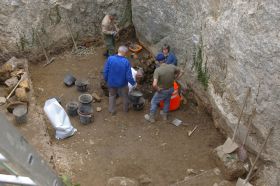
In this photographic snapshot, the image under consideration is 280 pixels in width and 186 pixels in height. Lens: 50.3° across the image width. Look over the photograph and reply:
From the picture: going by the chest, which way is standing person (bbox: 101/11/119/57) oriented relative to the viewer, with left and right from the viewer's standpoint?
facing the viewer and to the right of the viewer

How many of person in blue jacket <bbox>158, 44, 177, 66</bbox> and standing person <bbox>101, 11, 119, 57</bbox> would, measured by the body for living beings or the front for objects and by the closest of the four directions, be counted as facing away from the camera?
0

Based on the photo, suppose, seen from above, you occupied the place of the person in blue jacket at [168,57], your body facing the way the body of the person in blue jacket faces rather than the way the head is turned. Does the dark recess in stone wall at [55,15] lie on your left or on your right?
on your right

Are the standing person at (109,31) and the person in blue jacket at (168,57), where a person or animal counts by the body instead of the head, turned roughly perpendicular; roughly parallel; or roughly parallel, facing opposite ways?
roughly perpendicular

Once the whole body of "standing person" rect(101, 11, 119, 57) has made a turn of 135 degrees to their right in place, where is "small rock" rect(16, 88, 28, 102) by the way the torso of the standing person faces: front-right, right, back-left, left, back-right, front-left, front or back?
front-left

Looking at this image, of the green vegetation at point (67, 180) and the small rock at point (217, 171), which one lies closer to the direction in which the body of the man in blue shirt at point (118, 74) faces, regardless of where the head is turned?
the small rock

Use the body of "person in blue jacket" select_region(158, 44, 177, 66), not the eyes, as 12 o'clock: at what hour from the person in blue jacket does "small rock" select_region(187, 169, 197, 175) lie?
The small rock is roughly at 12 o'clock from the person in blue jacket.

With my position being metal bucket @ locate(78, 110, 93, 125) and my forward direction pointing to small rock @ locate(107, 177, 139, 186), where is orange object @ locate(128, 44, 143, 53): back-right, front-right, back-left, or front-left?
back-left

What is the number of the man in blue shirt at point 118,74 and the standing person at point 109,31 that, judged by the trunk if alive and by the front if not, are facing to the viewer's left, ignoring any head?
0

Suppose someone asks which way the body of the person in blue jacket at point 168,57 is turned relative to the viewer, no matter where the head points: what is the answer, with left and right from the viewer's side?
facing the viewer and to the left of the viewer

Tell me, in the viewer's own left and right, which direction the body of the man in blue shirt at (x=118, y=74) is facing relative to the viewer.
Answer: facing away from the viewer and to the right of the viewer

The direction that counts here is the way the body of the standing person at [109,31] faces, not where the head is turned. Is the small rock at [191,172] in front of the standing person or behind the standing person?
in front

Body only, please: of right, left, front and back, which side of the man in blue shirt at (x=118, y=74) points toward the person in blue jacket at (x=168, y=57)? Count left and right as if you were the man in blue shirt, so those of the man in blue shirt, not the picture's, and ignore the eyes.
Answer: front

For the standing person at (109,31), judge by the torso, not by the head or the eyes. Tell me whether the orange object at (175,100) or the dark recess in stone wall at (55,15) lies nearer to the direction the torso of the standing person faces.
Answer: the orange object

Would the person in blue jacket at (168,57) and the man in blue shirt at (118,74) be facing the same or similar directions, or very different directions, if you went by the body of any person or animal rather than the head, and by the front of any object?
very different directions

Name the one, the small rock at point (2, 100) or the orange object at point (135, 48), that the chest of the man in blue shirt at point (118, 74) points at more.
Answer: the orange object
